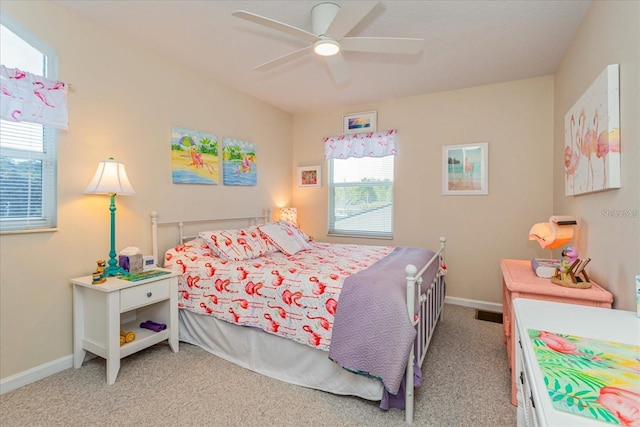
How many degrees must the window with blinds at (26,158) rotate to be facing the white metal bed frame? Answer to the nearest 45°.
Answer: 0° — it already faces it

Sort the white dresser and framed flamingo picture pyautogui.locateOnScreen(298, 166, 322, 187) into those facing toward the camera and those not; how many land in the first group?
1

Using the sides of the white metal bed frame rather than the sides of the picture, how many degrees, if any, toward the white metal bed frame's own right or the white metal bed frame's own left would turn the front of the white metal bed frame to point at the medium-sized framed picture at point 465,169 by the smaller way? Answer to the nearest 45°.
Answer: approximately 90° to the white metal bed frame's own left

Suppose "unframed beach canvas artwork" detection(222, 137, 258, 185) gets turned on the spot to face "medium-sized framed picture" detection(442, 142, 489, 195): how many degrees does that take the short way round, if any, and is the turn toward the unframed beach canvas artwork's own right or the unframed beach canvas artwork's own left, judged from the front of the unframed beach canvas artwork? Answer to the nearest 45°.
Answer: approximately 45° to the unframed beach canvas artwork's own left

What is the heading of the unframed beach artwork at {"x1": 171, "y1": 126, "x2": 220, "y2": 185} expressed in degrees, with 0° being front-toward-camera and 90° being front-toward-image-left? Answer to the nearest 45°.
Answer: approximately 315°

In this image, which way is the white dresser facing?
to the viewer's left

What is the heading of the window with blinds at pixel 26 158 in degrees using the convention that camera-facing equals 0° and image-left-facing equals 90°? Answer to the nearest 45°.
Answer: approximately 315°

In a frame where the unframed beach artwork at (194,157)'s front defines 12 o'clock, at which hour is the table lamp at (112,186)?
The table lamp is roughly at 3 o'clock from the unframed beach artwork.
